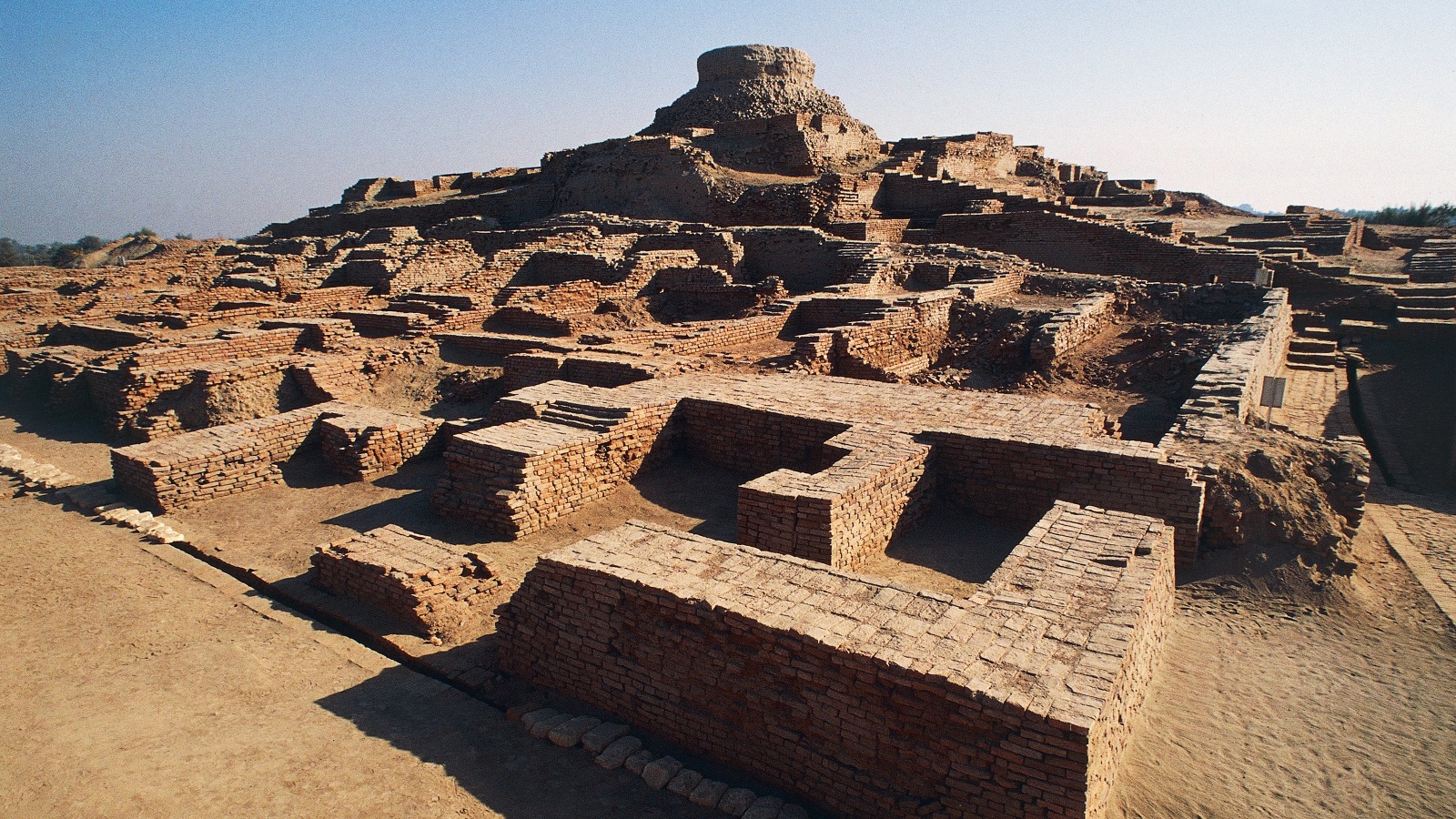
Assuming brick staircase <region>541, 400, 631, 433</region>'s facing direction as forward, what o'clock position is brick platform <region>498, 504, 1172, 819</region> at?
The brick platform is roughly at 10 o'clock from the brick staircase.

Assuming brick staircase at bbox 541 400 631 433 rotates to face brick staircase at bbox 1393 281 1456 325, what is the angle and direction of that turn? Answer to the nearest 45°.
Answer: approximately 135° to its left

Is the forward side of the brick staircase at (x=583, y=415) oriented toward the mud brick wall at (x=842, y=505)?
no

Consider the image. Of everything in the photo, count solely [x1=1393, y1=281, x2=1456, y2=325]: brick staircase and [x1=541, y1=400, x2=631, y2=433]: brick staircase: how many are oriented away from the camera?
0

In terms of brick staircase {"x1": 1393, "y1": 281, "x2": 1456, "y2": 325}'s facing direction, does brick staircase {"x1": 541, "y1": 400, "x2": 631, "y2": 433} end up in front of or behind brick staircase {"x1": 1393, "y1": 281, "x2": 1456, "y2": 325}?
in front

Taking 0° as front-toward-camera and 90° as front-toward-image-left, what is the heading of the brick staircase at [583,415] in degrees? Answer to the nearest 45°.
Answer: approximately 45°

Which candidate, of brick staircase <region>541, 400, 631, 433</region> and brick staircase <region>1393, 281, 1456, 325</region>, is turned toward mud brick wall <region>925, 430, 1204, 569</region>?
brick staircase <region>1393, 281, 1456, 325</region>

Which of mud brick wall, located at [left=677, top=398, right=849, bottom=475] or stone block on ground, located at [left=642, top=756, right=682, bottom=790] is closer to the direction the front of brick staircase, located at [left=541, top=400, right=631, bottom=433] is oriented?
the stone block on ground

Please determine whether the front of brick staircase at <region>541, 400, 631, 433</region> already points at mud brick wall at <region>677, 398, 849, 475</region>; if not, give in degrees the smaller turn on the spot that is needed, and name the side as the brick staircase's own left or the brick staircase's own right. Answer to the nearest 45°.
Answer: approximately 135° to the brick staircase's own left

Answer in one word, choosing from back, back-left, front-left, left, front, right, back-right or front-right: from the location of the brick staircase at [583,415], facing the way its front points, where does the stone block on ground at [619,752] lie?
front-left

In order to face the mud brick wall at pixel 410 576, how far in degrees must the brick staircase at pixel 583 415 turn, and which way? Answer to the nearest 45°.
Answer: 0° — it already faces it

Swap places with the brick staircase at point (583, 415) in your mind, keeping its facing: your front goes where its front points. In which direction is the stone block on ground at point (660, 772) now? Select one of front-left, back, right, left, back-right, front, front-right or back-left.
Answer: front-left

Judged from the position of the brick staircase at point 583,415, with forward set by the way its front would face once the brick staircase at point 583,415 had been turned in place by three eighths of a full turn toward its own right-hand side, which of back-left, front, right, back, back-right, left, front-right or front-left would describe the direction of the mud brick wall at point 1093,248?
front-right

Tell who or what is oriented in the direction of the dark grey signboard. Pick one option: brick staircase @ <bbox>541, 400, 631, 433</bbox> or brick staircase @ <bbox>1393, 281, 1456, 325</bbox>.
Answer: brick staircase @ <bbox>1393, 281, 1456, 325</bbox>

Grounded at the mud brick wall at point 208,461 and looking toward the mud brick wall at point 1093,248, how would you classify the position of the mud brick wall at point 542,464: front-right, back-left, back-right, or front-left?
front-right

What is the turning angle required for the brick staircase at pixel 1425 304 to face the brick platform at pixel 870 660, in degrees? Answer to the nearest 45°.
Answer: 0° — it already faces it

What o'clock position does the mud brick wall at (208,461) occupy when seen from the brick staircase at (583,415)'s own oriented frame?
The mud brick wall is roughly at 2 o'clock from the brick staircase.
